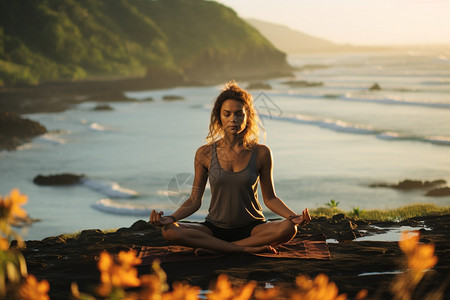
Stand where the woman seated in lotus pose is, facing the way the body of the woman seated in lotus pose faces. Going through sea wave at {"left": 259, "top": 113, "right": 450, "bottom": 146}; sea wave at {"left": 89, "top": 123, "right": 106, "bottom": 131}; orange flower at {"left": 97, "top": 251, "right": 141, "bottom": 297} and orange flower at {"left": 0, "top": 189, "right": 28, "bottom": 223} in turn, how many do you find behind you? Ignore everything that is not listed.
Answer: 2

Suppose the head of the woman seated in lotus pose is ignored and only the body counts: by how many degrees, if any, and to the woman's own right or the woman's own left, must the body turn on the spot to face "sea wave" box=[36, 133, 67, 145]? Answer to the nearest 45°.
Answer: approximately 180°

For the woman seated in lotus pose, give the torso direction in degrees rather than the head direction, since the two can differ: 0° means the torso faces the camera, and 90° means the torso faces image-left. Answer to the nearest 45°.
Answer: approximately 0°

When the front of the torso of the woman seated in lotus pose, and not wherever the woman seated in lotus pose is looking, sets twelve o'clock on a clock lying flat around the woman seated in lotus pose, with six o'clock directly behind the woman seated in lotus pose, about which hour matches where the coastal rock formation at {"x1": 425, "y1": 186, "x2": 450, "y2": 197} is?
The coastal rock formation is roughly at 7 o'clock from the woman seated in lotus pose.

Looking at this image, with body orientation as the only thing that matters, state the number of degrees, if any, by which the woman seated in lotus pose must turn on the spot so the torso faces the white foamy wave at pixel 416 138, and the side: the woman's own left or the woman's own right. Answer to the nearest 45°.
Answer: approximately 180°

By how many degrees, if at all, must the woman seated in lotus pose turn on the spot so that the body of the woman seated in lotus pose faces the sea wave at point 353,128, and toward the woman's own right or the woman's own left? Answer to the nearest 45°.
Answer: approximately 180°

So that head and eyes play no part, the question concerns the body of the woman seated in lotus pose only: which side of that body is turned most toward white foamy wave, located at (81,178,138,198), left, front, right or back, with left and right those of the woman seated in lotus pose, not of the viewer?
back

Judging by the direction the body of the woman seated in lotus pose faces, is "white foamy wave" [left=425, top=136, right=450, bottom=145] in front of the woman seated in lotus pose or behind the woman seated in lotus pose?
behind

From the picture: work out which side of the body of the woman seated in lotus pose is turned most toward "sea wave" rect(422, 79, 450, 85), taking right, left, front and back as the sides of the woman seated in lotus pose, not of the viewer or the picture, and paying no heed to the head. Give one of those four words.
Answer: back

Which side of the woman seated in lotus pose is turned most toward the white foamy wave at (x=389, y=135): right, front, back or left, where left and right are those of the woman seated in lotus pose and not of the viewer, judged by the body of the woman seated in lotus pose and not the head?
back

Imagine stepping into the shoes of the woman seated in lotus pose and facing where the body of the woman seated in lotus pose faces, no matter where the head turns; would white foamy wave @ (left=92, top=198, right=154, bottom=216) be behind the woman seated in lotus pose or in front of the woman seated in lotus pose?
behind

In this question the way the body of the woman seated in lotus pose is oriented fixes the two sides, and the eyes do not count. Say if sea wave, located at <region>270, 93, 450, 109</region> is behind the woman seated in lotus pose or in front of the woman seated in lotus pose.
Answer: behind

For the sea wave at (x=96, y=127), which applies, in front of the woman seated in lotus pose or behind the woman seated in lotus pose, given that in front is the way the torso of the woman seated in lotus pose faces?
behind

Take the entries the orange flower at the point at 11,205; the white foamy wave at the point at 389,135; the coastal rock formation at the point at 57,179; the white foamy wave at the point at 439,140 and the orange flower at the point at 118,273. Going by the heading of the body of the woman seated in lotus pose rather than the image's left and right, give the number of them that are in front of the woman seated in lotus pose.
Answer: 2

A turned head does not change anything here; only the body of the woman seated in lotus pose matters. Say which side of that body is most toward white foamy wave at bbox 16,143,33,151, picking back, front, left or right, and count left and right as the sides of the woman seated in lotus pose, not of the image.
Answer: back

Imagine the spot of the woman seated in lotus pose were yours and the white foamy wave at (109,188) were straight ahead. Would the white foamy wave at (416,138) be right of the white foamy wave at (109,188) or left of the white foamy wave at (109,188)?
right

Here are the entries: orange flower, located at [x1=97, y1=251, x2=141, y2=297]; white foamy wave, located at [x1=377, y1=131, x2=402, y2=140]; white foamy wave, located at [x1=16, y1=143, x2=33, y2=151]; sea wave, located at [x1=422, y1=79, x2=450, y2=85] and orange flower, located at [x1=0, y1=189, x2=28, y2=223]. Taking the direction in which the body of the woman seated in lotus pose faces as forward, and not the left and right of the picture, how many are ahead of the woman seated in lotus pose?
2
